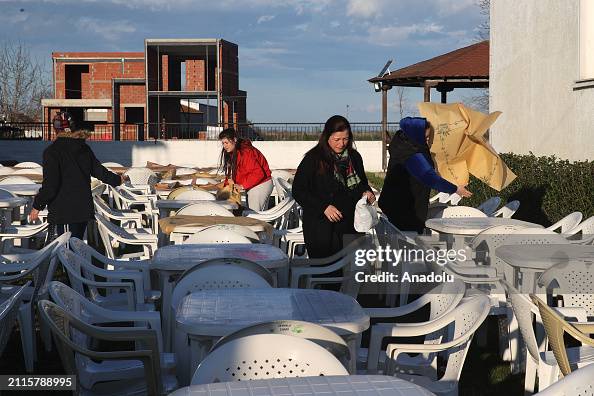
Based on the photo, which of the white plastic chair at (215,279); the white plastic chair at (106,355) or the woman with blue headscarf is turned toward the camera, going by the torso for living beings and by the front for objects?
the white plastic chair at (215,279)

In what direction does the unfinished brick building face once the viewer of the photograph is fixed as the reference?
facing the viewer

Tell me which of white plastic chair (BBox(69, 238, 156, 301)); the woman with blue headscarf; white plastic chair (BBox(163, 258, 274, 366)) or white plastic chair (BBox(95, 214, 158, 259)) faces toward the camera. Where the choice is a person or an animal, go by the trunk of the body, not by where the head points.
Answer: white plastic chair (BBox(163, 258, 274, 366))

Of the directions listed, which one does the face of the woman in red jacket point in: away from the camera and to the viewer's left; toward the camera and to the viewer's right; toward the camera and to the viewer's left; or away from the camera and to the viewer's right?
toward the camera and to the viewer's left

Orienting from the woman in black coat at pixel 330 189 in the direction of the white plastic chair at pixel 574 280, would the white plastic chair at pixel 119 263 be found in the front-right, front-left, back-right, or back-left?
back-right

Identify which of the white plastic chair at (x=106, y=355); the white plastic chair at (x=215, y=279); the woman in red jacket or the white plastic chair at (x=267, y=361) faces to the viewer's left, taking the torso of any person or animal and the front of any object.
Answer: the woman in red jacket

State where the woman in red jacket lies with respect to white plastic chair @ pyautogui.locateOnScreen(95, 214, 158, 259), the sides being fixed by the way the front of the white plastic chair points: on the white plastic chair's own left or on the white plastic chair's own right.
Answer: on the white plastic chair's own left

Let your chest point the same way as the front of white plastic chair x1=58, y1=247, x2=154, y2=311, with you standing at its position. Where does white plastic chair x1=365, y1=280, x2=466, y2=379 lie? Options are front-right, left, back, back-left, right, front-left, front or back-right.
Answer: front-right

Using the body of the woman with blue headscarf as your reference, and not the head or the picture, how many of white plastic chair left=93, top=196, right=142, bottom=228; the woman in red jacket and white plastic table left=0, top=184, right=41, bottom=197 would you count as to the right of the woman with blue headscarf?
0

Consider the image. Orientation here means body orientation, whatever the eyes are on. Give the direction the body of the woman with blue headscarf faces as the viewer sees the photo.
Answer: to the viewer's right

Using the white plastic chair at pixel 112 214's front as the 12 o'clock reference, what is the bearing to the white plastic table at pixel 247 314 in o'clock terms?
The white plastic table is roughly at 3 o'clock from the white plastic chair.

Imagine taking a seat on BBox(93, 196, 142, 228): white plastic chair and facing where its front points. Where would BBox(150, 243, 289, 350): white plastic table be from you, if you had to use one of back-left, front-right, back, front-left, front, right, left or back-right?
right

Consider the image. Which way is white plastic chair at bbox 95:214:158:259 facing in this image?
to the viewer's right

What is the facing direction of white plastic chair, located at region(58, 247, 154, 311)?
to the viewer's right

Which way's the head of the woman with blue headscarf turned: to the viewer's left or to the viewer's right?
to the viewer's right

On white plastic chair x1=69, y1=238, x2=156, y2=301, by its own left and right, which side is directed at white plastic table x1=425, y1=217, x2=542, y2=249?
front

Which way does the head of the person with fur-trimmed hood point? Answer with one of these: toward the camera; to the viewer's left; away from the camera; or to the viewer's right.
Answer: away from the camera
